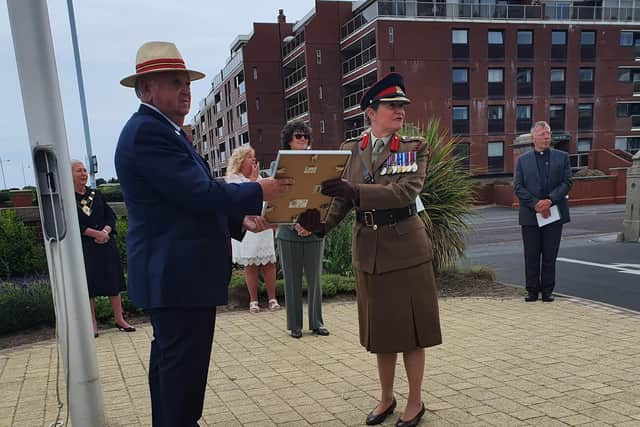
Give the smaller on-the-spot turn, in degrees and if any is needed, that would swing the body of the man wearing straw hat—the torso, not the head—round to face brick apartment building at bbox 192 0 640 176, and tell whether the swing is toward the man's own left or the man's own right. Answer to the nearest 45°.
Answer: approximately 45° to the man's own left

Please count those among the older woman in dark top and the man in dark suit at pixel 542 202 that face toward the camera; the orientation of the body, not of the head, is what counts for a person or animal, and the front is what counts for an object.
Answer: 2

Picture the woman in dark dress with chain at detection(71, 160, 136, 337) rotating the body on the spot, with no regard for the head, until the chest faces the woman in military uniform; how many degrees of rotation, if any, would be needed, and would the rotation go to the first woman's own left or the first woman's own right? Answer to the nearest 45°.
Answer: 0° — they already face them

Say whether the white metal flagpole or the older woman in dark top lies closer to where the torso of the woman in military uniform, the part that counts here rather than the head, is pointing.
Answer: the white metal flagpole

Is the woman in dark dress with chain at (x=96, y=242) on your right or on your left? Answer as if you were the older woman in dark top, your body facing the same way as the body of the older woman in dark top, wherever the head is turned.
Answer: on your right

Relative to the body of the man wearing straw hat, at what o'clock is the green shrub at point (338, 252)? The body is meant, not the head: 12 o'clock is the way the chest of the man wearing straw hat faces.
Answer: The green shrub is roughly at 10 o'clock from the man wearing straw hat.

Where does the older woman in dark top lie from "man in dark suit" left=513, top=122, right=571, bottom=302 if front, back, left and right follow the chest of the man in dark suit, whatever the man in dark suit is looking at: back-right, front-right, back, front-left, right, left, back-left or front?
front-right

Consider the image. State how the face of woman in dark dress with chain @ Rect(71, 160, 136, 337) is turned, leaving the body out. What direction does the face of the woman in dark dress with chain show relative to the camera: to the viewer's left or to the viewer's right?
to the viewer's right

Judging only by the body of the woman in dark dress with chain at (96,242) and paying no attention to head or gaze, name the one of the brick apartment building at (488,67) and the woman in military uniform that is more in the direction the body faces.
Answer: the woman in military uniform

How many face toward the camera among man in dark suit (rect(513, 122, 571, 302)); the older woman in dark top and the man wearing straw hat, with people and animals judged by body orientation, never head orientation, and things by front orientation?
2

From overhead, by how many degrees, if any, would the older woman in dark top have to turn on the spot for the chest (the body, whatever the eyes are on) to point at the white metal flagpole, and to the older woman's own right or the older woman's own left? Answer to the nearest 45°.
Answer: approximately 45° to the older woman's own right

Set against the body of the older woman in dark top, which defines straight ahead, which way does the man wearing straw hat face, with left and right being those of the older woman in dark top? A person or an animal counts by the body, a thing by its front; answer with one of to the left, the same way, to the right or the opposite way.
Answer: to the left

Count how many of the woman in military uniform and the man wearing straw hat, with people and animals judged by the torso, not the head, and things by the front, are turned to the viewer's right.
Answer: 1

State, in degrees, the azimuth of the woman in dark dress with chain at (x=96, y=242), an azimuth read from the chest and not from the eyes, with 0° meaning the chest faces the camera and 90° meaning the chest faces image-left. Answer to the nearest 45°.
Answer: approximately 315°
